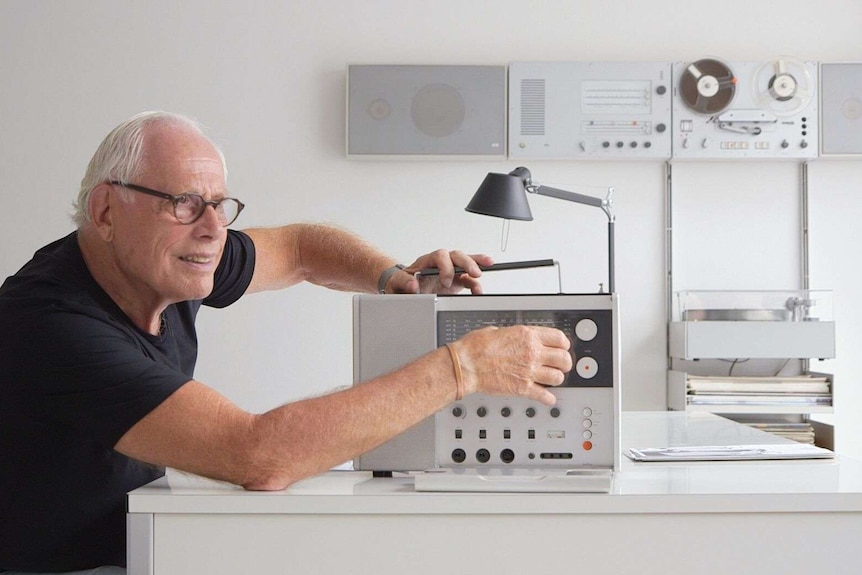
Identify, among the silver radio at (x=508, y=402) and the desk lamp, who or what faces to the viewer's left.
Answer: the desk lamp

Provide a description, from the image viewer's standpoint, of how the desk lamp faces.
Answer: facing to the left of the viewer

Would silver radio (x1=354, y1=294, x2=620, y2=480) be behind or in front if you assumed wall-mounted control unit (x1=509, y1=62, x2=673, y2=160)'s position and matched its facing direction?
in front

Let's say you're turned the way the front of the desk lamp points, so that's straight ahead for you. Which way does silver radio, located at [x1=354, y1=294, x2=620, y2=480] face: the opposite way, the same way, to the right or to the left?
to the left

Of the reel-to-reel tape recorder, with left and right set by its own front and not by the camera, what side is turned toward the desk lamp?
front

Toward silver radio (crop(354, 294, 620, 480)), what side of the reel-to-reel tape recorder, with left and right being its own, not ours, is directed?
front

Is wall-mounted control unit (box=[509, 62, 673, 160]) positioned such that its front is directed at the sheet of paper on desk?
yes

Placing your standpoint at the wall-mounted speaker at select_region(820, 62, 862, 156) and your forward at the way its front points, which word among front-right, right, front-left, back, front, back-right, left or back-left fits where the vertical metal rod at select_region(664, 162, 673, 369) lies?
right
